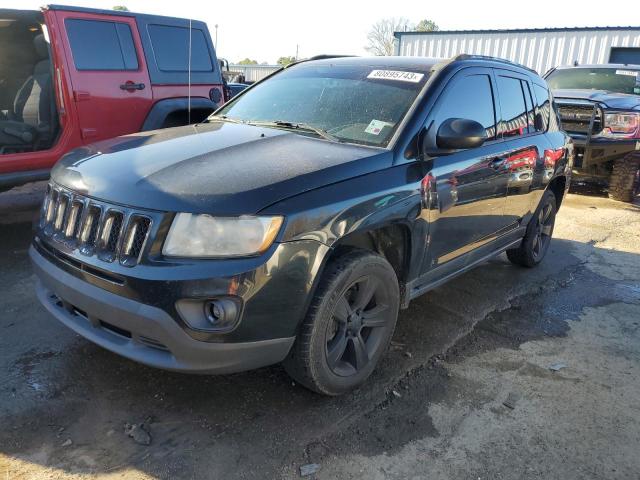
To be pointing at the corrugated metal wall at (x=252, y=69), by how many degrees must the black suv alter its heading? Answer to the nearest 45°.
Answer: approximately 135° to its right

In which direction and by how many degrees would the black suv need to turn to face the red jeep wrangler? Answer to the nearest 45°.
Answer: approximately 90° to its right

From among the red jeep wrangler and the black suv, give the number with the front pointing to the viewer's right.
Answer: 0

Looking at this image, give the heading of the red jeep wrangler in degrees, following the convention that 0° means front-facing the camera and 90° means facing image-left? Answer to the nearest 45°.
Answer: approximately 45°

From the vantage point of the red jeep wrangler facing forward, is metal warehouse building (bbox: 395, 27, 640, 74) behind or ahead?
behind

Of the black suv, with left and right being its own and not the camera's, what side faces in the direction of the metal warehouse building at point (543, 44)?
back
